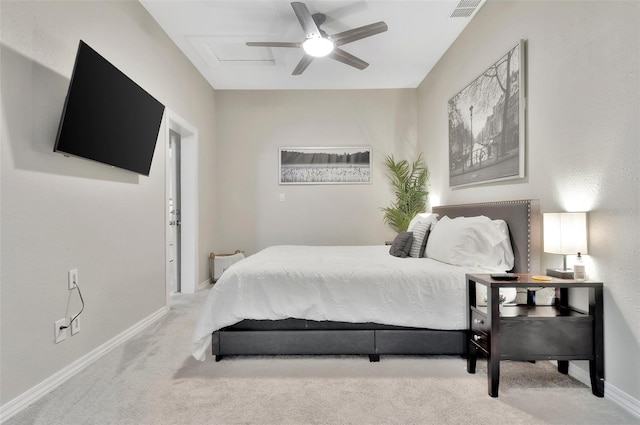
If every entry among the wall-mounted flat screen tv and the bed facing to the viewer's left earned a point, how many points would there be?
1

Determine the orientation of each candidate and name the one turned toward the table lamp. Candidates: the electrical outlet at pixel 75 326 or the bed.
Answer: the electrical outlet

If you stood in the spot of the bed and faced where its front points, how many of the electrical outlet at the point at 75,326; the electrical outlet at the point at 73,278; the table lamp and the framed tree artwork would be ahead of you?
2

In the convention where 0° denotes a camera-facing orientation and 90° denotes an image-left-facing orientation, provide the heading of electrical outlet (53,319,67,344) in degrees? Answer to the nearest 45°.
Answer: approximately 315°

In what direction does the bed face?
to the viewer's left

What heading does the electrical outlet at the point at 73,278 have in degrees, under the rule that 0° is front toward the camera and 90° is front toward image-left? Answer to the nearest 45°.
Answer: approximately 315°

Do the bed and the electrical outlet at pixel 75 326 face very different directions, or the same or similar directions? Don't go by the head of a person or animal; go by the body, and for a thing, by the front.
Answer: very different directions

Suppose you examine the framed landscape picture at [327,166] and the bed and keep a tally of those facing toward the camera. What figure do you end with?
1

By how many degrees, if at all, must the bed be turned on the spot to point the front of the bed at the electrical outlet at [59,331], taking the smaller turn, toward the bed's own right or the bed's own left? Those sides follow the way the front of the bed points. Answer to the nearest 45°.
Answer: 0° — it already faces it

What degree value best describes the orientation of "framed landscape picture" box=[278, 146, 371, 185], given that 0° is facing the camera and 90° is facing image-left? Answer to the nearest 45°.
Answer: approximately 0°

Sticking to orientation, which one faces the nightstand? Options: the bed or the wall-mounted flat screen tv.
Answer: the wall-mounted flat screen tv

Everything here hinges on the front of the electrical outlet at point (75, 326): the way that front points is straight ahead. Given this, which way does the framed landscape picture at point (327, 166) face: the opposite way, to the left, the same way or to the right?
to the right
